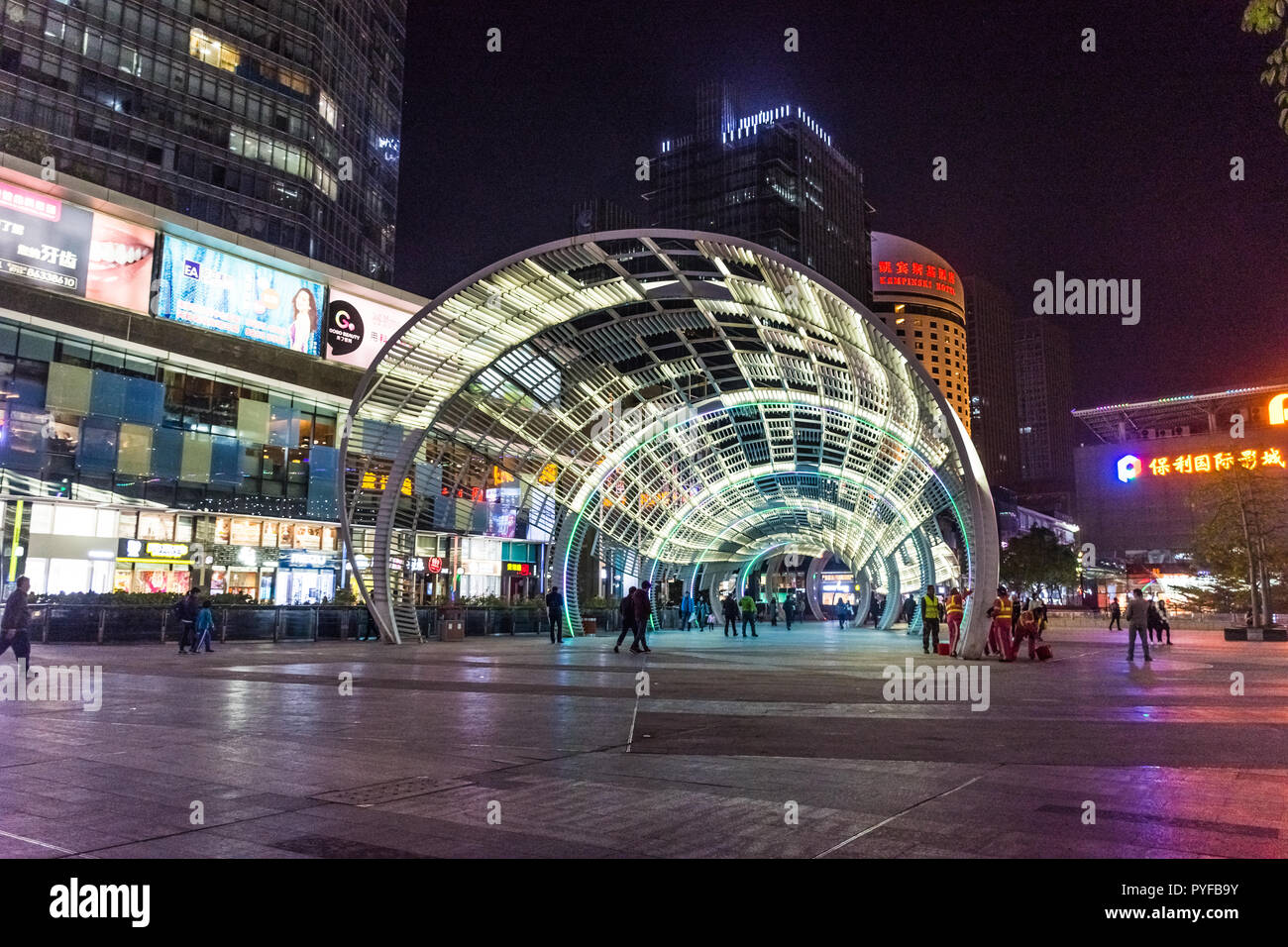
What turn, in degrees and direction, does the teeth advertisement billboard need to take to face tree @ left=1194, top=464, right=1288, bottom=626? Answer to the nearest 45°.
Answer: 0° — it already faces it

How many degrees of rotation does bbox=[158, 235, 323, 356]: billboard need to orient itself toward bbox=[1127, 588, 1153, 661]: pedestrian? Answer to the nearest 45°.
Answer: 0° — it already faces them

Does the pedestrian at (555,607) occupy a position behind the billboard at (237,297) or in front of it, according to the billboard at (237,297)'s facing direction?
in front

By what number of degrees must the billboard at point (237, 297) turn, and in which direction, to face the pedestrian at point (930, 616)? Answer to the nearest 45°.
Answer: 0° — it already faces them

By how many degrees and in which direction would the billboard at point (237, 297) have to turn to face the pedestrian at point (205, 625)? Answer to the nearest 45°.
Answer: approximately 45° to its right

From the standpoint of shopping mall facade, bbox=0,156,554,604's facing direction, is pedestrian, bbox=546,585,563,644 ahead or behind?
ahead

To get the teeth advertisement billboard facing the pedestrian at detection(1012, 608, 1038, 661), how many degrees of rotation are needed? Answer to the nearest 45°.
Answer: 0° — it already faces them

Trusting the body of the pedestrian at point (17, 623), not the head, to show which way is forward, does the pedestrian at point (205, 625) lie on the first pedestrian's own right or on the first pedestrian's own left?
on the first pedestrian's own left
